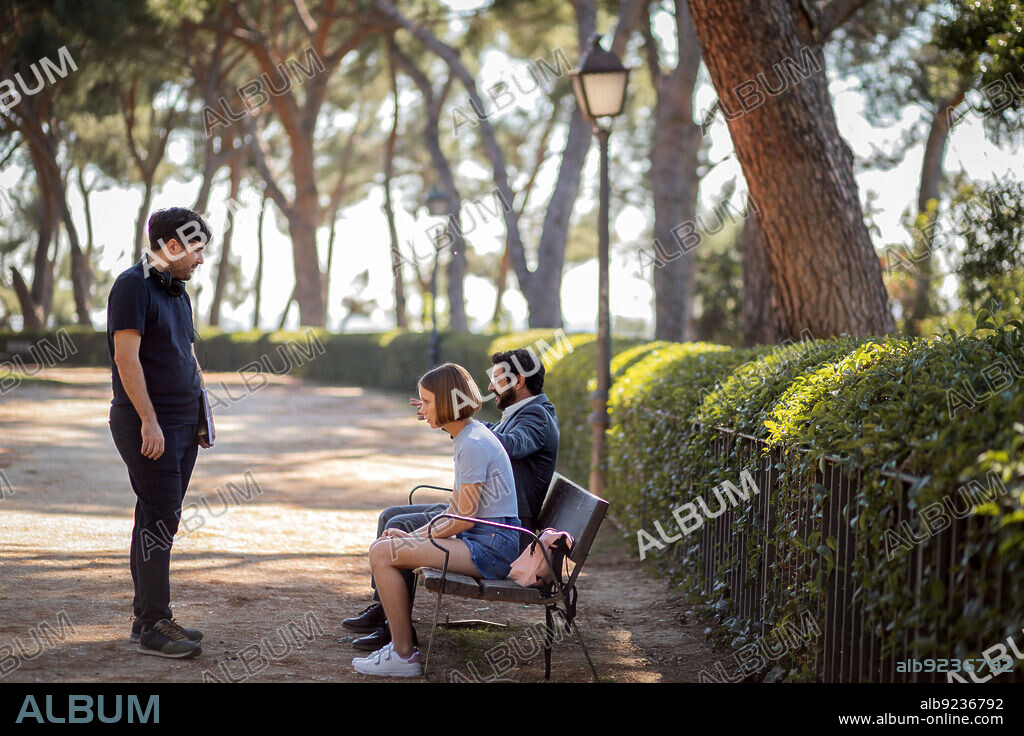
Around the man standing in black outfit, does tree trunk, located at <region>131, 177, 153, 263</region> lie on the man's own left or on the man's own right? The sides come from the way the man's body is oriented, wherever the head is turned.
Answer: on the man's own left

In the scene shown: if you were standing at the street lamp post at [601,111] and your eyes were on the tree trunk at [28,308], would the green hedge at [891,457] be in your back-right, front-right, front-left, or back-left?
back-left

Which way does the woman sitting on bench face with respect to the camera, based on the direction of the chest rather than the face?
to the viewer's left

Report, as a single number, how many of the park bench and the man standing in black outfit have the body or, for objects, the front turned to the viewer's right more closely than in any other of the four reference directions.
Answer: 1

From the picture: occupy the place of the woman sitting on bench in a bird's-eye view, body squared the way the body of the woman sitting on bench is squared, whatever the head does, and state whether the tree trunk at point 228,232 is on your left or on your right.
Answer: on your right

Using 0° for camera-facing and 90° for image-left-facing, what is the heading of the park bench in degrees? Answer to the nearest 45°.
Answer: approximately 90°

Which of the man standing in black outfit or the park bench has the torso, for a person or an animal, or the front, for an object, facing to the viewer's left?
the park bench

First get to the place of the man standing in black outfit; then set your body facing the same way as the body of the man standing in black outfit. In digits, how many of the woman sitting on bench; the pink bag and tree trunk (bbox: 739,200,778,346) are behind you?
0

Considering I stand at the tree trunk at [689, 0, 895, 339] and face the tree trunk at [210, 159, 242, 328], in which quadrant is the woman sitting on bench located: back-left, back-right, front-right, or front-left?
back-left

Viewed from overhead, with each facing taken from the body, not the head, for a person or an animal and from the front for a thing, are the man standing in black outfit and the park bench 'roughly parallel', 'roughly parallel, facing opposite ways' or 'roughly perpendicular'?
roughly parallel, facing opposite ways

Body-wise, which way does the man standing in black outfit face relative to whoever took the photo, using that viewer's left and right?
facing to the right of the viewer

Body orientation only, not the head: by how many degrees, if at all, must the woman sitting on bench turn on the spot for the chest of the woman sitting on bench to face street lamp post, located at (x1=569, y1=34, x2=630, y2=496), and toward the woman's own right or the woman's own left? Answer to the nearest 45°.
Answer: approximately 90° to the woman's own right

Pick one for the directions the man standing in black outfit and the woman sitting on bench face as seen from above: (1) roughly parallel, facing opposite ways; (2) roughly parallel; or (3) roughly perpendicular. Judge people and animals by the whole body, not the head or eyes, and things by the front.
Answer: roughly parallel, facing opposite ways

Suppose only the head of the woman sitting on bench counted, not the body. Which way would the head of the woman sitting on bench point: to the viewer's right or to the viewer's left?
to the viewer's left

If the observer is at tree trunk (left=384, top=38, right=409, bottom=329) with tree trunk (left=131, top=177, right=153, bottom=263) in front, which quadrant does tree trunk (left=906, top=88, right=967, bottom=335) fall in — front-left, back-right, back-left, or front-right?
back-left

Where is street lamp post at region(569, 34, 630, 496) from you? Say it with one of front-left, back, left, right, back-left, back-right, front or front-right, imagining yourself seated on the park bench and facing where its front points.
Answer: right
